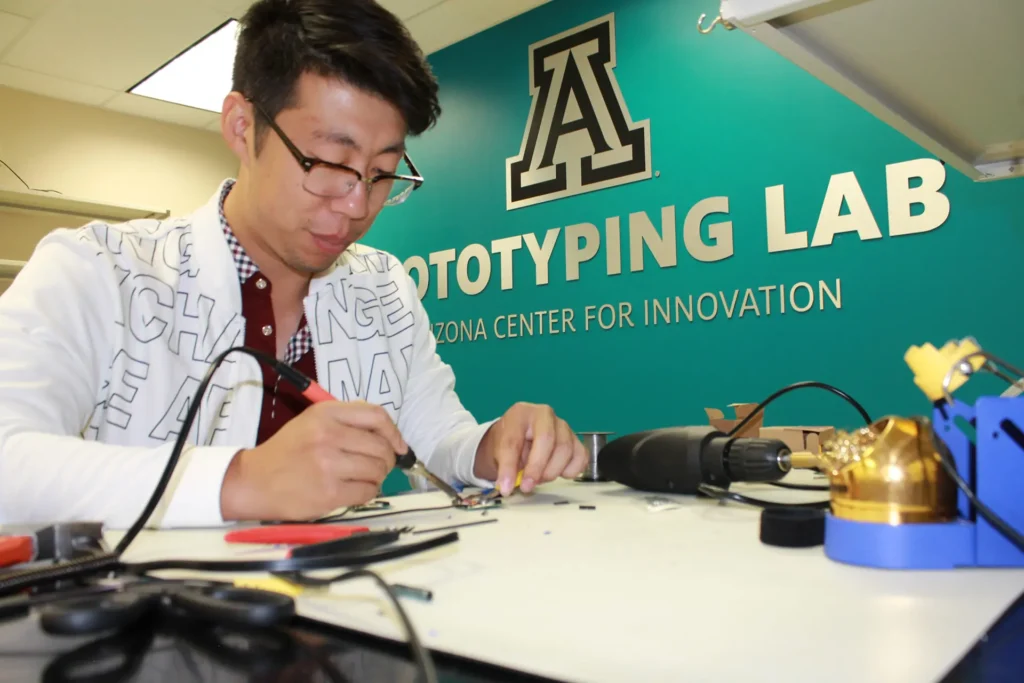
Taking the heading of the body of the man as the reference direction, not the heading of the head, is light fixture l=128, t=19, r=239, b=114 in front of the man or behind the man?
behind

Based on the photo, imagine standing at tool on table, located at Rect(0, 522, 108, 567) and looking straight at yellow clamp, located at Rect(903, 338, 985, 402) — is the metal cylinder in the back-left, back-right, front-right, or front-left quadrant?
front-left

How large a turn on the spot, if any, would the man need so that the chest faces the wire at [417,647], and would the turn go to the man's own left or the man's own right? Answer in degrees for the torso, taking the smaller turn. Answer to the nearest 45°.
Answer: approximately 45° to the man's own right

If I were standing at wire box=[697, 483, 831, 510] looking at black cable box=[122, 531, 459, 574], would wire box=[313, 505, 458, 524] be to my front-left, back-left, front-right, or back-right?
front-right

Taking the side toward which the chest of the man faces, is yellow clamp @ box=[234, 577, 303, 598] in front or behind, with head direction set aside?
in front

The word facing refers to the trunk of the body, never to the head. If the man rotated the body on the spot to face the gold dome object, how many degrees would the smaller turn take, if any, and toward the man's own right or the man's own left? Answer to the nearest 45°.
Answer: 0° — they already face it

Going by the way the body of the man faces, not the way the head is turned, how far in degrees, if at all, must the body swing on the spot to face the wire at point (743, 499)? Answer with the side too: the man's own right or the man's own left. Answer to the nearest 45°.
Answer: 0° — they already face it

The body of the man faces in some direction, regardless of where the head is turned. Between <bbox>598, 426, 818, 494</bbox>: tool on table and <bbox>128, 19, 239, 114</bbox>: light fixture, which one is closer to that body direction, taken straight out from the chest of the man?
the tool on table

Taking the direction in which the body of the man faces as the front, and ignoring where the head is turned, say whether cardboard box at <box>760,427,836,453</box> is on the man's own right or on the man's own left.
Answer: on the man's own left

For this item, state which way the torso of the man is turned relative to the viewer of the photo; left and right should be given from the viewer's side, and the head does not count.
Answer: facing the viewer and to the right of the viewer

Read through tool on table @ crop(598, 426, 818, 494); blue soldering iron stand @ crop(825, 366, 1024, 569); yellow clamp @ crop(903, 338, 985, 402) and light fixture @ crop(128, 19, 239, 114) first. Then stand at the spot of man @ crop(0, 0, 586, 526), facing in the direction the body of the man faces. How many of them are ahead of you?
3

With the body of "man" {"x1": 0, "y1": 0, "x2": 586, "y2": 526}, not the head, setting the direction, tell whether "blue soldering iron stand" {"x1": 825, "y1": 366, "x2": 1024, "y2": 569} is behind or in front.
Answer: in front

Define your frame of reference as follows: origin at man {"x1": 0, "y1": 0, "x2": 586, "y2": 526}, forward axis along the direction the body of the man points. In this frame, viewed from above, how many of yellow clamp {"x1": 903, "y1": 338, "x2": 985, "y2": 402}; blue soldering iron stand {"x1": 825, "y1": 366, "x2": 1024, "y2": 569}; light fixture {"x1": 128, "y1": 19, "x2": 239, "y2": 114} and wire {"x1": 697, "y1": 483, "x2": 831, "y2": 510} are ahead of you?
3

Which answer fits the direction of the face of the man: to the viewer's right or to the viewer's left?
to the viewer's right

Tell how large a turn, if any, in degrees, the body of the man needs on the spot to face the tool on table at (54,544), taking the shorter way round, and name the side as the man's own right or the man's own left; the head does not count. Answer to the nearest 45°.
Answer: approximately 45° to the man's own right

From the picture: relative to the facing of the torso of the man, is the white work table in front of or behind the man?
in front

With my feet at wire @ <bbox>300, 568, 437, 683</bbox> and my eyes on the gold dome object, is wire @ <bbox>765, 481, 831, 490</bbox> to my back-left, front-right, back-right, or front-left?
front-left
